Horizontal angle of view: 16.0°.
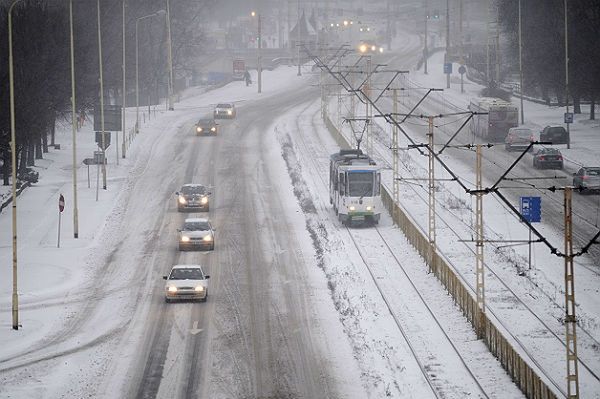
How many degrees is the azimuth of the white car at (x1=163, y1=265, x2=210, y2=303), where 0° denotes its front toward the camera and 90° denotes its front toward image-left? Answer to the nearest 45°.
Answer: approximately 0°
